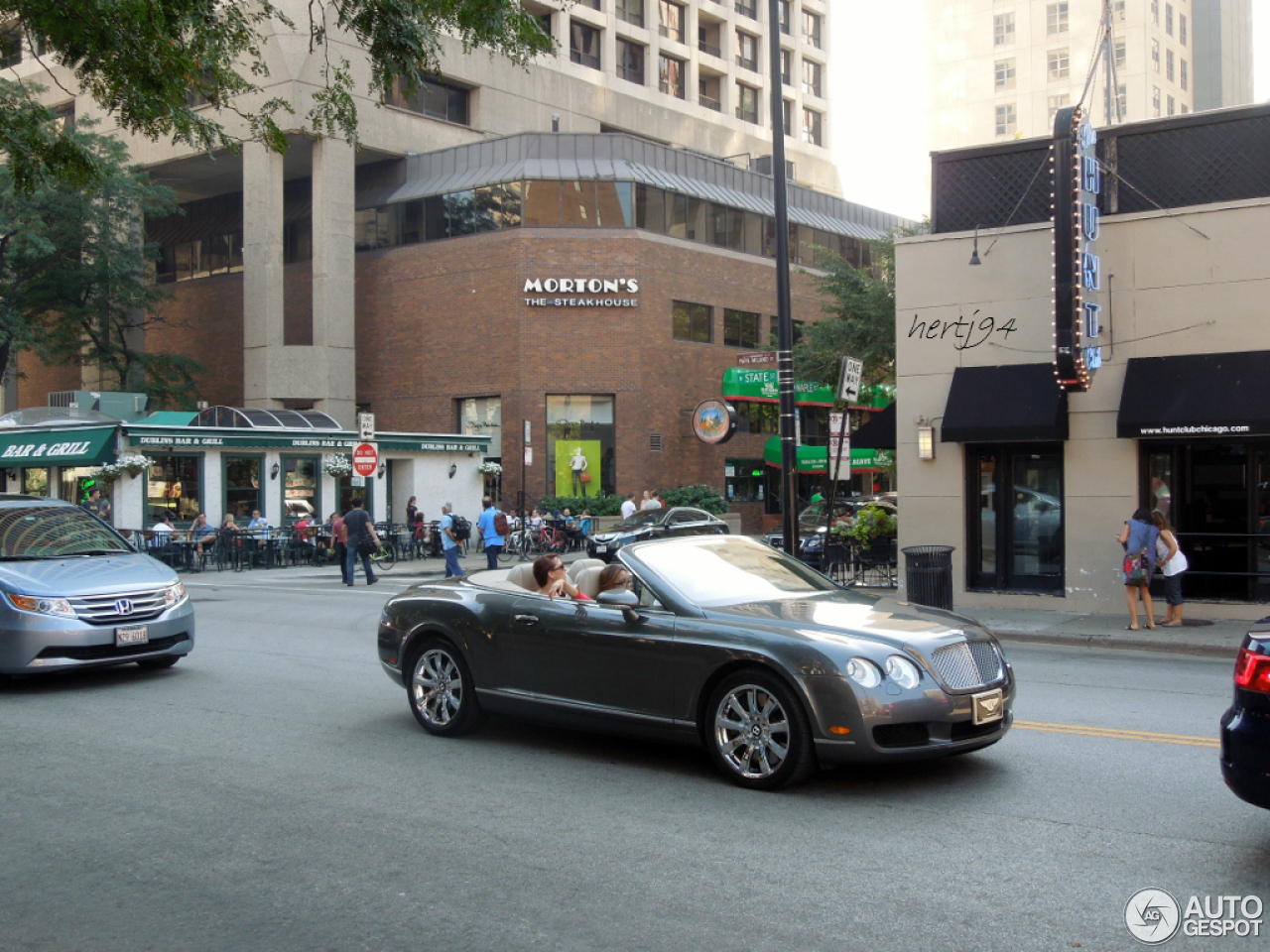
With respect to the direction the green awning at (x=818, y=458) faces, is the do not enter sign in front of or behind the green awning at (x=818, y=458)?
in front

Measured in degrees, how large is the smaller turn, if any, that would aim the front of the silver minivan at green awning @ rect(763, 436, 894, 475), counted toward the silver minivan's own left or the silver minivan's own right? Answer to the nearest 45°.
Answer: approximately 90° to the silver minivan's own left

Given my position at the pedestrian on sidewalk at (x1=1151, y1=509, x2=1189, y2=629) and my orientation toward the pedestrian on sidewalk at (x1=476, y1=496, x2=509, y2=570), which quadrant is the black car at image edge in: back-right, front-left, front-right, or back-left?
back-left

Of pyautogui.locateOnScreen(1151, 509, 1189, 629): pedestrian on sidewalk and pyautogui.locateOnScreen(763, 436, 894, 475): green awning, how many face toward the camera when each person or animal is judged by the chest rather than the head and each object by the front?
1

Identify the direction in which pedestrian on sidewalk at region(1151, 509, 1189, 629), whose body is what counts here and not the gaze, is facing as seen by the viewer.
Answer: to the viewer's left

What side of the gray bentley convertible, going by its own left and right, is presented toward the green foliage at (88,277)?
back

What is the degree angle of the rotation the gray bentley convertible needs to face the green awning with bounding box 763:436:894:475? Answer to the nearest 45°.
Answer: approximately 135° to its left

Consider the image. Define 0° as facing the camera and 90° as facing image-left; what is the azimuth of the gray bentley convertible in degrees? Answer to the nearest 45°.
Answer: approximately 315°

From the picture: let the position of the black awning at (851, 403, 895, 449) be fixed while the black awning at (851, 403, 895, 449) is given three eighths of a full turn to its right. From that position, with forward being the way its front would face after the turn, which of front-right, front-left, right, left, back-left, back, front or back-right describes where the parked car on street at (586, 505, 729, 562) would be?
left

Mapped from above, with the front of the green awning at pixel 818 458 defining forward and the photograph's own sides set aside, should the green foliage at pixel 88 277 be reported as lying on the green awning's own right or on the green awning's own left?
on the green awning's own right

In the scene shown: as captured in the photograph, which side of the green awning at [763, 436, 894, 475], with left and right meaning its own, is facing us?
front

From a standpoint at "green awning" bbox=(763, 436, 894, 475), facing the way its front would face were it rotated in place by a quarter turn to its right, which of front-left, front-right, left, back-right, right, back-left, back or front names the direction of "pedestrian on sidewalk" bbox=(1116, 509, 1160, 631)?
left

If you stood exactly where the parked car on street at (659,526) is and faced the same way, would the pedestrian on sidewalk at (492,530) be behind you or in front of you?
in front
